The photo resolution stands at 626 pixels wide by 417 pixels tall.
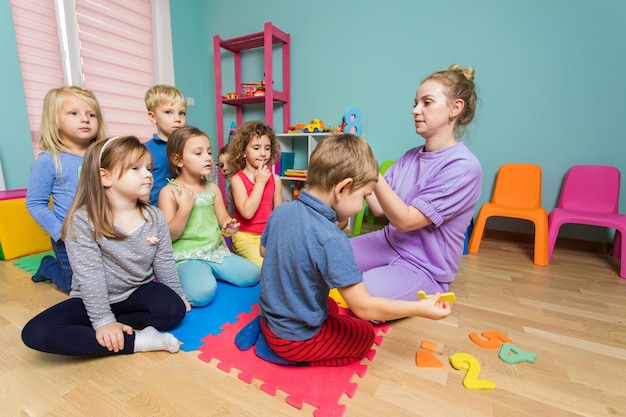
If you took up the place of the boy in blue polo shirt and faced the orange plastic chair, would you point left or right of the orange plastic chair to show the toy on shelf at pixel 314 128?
left

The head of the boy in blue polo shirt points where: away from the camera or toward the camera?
away from the camera

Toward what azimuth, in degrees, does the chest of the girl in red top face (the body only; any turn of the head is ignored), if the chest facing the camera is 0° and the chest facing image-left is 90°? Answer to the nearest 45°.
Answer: approximately 315°

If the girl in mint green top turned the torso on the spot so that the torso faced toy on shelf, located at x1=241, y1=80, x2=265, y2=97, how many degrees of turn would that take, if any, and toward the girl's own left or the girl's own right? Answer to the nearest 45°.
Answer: approximately 135° to the girl's own left

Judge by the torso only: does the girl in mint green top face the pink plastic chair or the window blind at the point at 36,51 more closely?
the pink plastic chair

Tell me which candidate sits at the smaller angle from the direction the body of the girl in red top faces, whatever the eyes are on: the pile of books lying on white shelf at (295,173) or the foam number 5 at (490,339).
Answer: the foam number 5

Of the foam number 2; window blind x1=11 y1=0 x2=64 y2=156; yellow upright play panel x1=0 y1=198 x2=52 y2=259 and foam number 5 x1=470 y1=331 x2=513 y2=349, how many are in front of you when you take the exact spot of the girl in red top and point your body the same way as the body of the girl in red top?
2

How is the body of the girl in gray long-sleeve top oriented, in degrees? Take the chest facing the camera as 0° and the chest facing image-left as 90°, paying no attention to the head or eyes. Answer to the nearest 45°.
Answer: approximately 315°
